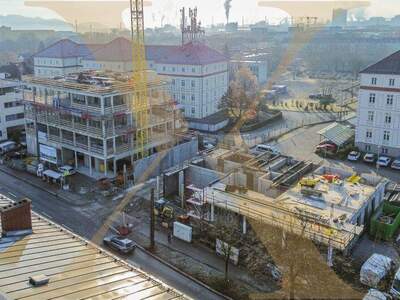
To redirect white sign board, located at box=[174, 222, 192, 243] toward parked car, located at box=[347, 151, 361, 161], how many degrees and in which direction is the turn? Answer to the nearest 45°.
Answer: approximately 180°

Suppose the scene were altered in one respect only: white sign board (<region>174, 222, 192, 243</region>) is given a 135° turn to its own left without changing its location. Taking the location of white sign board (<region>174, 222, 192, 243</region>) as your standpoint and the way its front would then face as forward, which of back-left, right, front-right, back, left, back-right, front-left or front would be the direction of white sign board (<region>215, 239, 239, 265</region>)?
front-right

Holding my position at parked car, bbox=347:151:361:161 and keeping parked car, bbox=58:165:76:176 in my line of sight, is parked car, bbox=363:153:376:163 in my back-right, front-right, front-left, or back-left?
back-left

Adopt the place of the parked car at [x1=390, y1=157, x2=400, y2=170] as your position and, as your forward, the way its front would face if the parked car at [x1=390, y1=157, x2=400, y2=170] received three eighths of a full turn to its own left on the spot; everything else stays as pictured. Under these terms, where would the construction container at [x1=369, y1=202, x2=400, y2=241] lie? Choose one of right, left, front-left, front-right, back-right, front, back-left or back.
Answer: right

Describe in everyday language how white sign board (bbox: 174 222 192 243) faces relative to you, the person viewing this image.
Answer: facing the viewer and to the left of the viewer
